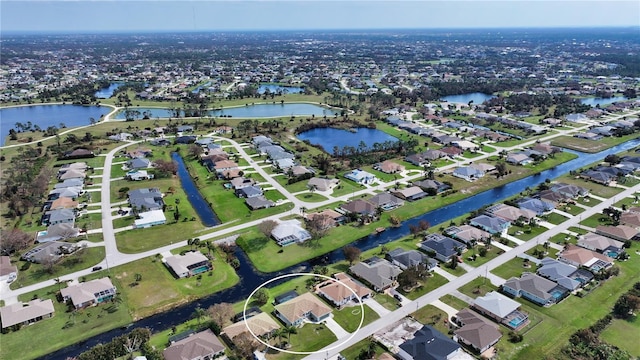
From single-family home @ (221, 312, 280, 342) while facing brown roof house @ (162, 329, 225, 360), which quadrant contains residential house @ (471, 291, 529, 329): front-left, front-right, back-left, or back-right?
back-left

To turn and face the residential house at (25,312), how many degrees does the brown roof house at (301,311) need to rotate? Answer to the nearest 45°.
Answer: approximately 135° to its right

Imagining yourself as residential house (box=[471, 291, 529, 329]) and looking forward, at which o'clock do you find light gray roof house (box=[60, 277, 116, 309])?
The light gray roof house is roughly at 10 o'clock from the residential house.

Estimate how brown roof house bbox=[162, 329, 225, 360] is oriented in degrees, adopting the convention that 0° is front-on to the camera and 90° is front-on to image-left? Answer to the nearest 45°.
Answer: approximately 315°

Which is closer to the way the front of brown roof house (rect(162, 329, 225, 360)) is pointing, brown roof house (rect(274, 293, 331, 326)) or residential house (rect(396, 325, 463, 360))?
the residential house

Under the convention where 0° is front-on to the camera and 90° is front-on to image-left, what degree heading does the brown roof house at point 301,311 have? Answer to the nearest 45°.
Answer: approximately 315°

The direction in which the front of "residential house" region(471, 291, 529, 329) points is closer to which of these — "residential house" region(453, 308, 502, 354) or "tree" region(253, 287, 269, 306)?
the tree

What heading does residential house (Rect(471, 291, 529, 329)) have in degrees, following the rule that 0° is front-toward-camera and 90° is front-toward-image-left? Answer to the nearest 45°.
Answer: approximately 135°

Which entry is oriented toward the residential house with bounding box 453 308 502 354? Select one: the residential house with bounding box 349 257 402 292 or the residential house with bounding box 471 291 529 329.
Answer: the residential house with bounding box 349 257 402 292

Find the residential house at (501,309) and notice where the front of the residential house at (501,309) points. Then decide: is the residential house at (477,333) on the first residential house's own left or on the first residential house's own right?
on the first residential house's own left
